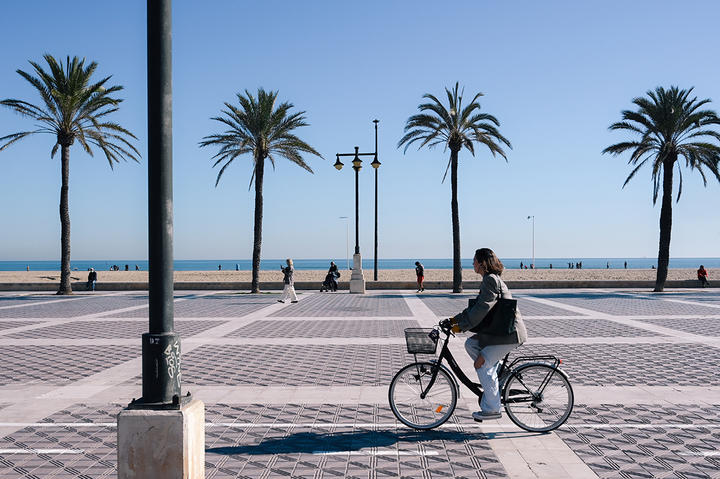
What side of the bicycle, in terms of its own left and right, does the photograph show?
left

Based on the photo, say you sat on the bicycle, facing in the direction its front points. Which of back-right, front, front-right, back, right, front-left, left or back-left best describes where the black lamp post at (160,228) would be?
front-left

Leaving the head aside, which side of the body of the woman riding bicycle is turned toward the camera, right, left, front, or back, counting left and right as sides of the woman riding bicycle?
left

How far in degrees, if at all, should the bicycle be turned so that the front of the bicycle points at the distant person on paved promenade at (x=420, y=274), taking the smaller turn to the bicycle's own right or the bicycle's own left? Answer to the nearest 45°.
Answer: approximately 90° to the bicycle's own right
